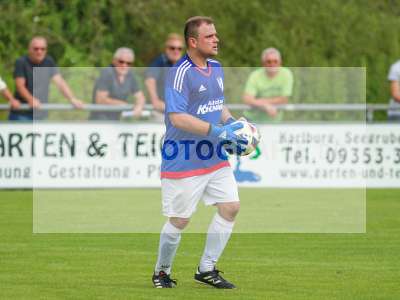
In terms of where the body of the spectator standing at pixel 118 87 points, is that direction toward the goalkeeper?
yes

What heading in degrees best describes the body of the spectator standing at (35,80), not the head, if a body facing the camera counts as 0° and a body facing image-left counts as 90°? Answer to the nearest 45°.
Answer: approximately 0°

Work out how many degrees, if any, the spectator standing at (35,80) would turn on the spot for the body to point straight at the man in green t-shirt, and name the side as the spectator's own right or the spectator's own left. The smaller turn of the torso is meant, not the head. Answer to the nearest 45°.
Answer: approximately 90° to the spectator's own left

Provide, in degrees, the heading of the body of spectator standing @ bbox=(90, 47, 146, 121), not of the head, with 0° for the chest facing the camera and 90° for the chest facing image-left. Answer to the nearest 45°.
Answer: approximately 0°

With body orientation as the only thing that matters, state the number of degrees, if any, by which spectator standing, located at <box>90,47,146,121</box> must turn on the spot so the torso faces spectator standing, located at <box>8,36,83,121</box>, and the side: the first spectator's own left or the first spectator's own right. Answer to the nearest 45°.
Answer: approximately 90° to the first spectator's own right

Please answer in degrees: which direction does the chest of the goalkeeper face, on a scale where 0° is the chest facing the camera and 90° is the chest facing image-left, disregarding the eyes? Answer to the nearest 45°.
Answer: approximately 315°
